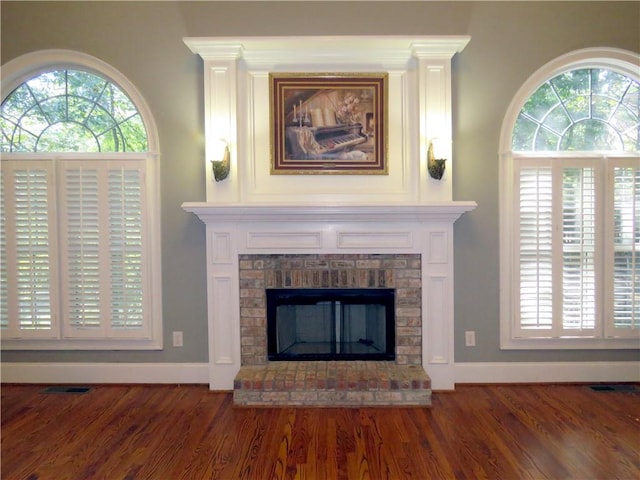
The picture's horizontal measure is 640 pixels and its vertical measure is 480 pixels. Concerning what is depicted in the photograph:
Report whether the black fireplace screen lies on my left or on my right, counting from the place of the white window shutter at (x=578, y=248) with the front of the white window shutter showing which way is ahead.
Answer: on my right

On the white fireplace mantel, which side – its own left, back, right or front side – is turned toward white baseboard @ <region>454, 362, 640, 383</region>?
left

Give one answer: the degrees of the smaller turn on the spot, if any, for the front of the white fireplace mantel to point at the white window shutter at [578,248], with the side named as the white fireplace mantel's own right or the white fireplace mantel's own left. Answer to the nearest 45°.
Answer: approximately 90° to the white fireplace mantel's own left

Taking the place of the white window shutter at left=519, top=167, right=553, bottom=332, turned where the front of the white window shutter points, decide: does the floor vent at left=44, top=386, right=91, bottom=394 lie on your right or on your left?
on your right
